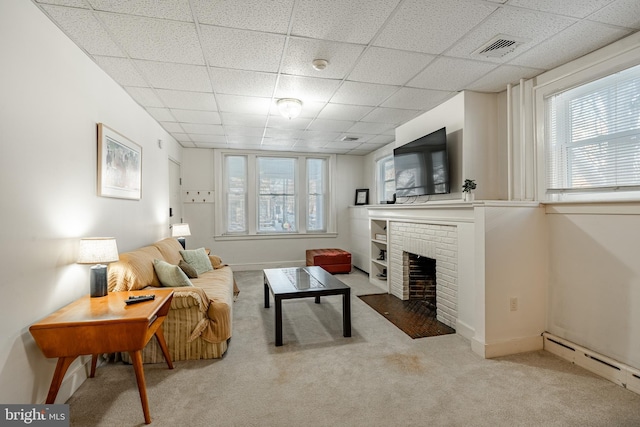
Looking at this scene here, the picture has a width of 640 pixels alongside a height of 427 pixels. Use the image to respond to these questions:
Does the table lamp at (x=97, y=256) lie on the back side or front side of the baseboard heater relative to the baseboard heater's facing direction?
on the front side

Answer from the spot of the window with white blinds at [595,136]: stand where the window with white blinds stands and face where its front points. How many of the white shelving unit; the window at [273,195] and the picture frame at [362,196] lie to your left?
0

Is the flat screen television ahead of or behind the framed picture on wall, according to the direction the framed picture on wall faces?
ahead

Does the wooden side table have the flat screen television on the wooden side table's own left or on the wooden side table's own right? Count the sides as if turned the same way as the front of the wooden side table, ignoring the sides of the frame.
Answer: on the wooden side table's own left

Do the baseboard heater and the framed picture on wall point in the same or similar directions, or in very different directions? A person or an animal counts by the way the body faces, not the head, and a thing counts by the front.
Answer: very different directions

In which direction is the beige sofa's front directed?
to the viewer's right

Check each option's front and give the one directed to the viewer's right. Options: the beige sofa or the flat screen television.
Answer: the beige sofa

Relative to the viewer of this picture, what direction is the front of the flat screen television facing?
facing the viewer and to the left of the viewer

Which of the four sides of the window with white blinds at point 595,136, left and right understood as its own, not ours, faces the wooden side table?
front

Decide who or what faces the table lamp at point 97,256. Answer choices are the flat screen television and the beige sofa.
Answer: the flat screen television

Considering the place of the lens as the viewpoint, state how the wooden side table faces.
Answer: facing the viewer and to the right of the viewer

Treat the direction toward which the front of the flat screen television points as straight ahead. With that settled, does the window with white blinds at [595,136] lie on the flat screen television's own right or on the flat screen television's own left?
on the flat screen television's own left

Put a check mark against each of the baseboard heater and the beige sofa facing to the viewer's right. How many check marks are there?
1

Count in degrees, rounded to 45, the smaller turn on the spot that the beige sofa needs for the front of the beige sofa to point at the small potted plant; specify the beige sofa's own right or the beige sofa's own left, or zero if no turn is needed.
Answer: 0° — it already faces it

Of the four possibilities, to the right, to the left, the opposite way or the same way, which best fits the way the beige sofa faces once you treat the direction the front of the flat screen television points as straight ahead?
the opposite way

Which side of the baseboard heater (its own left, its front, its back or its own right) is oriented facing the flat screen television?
right

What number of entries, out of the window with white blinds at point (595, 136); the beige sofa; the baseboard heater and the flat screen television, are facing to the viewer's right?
1

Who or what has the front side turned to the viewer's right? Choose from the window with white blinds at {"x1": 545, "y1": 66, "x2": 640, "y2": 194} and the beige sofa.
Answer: the beige sofa

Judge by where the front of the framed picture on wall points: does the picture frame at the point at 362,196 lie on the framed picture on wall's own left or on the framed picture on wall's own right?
on the framed picture on wall's own left
